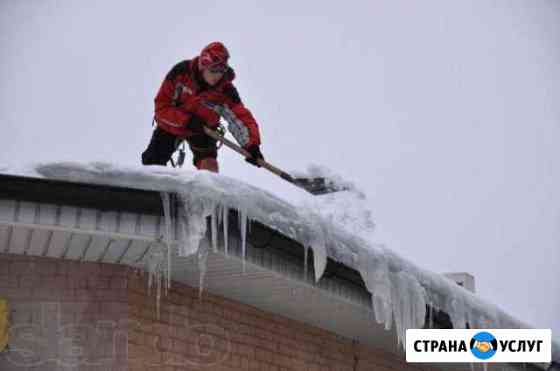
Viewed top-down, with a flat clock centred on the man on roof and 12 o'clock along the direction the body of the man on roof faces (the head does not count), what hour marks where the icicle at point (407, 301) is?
The icicle is roughly at 11 o'clock from the man on roof.

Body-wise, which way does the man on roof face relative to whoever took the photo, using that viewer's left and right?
facing the viewer and to the right of the viewer

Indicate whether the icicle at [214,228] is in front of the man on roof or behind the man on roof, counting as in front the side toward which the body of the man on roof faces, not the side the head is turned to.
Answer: in front

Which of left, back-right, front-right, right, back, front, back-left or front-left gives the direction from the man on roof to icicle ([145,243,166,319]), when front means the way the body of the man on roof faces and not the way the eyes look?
front-right

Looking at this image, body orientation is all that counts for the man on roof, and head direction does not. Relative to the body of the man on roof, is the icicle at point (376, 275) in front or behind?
in front
